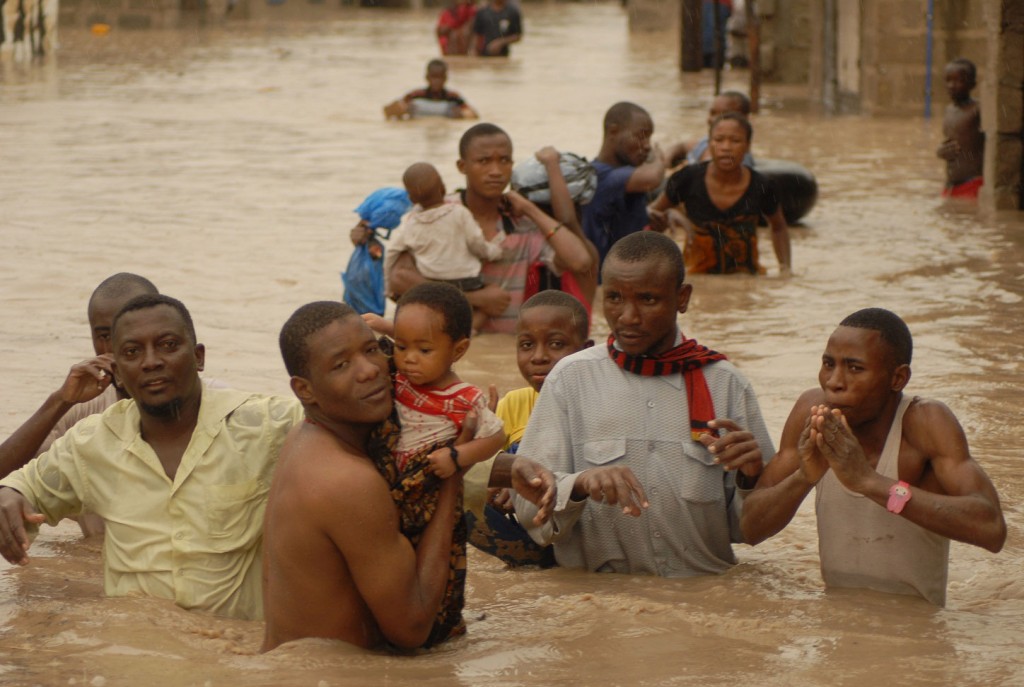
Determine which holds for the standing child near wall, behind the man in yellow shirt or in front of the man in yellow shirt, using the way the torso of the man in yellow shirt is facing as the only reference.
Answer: behind

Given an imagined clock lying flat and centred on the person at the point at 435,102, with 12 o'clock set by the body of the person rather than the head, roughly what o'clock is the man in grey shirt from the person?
The man in grey shirt is roughly at 12 o'clock from the person.

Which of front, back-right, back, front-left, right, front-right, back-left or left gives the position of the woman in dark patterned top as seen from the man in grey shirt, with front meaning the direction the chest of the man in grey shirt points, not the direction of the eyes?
back

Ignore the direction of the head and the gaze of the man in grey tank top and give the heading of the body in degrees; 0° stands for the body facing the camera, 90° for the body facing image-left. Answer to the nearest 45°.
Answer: approximately 45°

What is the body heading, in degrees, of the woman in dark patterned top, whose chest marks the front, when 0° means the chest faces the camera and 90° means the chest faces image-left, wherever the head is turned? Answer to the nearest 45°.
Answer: approximately 0°

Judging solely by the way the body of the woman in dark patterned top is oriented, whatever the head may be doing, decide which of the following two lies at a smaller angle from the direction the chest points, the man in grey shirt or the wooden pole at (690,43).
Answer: the man in grey shirt

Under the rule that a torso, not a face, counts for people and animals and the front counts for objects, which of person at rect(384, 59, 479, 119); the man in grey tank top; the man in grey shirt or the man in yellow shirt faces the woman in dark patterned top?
the person

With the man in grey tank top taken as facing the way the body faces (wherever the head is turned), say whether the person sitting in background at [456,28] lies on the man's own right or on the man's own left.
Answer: on the man's own right
